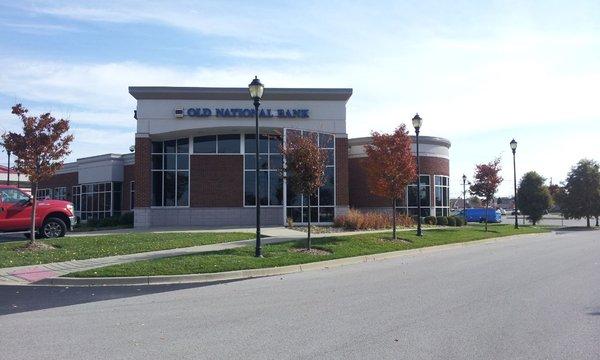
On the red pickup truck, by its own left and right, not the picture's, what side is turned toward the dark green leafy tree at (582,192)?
front

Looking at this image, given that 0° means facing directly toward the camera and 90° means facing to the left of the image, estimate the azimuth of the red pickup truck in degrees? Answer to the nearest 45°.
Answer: approximately 270°

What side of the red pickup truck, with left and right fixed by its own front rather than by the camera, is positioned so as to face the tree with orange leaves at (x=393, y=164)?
front

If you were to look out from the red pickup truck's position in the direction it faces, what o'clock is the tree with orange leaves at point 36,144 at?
The tree with orange leaves is roughly at 3 o'clock from the red pickup truck.

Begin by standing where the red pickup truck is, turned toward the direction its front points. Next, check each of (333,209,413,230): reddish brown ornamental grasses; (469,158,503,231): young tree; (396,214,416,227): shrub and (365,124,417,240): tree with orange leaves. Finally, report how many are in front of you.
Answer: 4

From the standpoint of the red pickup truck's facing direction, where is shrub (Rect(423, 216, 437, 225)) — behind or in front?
in front

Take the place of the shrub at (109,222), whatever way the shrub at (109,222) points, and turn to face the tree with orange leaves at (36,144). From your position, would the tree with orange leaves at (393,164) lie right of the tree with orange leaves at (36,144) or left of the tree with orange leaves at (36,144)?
left
